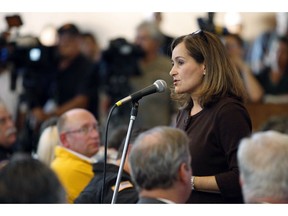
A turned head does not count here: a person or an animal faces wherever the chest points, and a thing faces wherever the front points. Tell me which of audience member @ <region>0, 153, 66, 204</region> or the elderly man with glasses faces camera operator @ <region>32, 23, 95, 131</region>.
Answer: audience member @ <region>0, 153, 66, 204</region>

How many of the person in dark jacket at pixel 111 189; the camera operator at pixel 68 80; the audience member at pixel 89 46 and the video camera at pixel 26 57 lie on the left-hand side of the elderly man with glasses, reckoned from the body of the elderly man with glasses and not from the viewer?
3

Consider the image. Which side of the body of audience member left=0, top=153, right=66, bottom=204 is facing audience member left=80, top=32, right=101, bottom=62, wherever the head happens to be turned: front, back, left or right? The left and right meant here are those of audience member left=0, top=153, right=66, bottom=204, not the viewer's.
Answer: front

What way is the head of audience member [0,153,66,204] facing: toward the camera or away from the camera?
away from the camera

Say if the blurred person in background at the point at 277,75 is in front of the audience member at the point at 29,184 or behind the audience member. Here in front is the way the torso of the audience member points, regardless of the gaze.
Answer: in front

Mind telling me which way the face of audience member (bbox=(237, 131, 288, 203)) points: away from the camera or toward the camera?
away from the camera

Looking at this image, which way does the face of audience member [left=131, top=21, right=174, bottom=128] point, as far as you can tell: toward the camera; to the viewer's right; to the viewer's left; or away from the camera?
toward the camera

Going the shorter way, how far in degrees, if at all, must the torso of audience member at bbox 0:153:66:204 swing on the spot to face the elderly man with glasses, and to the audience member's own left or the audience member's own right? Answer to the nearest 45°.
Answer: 0° — they already face them

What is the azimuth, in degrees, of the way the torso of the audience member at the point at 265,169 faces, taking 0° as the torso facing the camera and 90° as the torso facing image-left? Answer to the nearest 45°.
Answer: approximately 180°

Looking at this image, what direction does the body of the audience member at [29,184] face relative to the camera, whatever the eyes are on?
away from the camera

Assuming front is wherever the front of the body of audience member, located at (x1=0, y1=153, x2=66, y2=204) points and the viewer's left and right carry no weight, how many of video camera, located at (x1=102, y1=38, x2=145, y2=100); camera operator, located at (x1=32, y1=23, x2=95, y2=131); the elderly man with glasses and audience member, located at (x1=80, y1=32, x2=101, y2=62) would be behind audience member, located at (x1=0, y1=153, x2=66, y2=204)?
0

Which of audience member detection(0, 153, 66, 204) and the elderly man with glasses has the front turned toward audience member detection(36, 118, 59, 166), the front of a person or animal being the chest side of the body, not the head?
audience member detection(0, 153, 66, 204)

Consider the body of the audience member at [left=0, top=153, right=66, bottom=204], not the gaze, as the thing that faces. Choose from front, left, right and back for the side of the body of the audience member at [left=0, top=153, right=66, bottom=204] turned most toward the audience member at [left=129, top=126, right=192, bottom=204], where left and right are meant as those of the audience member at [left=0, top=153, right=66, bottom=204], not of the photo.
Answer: right
